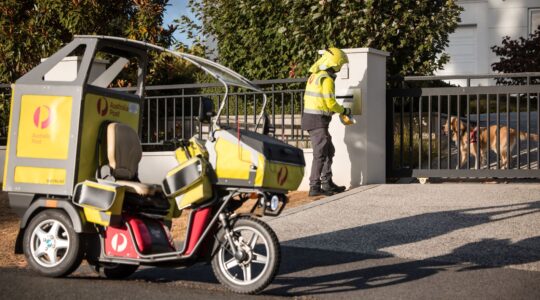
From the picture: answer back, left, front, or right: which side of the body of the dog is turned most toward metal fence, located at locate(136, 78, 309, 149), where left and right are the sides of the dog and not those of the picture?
front

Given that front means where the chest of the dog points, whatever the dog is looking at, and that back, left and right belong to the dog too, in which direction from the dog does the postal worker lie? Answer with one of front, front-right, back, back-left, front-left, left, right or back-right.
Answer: front-left

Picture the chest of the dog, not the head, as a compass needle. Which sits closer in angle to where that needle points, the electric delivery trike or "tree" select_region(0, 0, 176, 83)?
the tree

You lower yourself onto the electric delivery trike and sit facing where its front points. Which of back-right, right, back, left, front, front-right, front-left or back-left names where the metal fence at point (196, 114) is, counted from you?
back-left

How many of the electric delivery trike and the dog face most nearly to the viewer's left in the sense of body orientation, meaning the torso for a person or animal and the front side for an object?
1

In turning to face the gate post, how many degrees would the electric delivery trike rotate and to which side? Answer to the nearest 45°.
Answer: approximately 90° to its left

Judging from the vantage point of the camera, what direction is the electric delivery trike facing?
facing the viewer and to the right of the viewer

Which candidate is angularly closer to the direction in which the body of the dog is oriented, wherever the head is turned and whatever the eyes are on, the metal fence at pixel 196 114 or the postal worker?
the metal fence

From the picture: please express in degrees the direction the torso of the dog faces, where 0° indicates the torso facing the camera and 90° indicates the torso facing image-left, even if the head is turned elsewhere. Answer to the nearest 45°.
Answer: approximately 90°

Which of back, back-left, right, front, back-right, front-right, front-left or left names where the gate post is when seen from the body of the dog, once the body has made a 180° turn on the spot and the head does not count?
back-right

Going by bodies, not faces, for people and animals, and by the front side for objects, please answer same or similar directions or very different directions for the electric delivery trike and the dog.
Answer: very different directions
